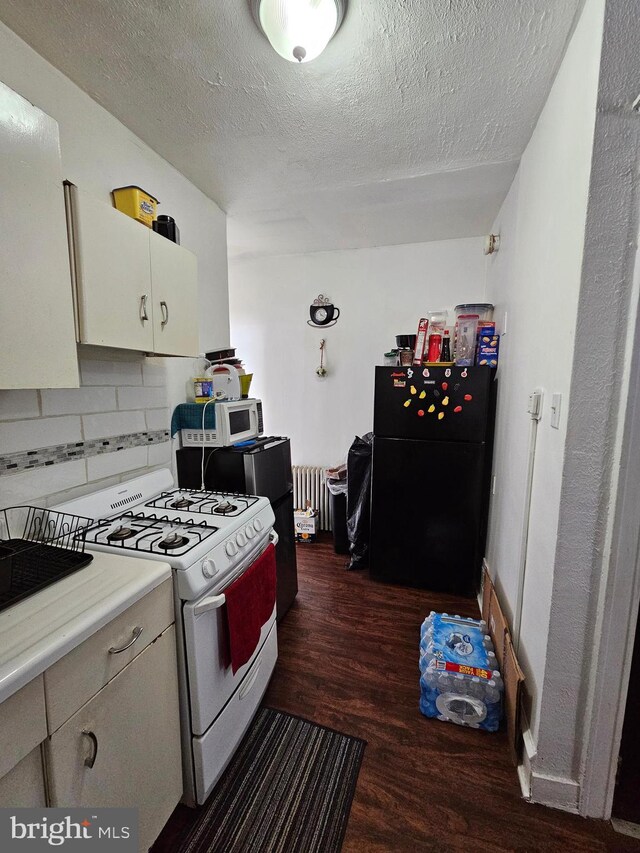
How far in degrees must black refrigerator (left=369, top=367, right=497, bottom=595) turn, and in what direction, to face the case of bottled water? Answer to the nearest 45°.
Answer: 0° — it already faces it

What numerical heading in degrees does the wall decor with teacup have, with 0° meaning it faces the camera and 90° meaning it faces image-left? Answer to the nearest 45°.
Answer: approximately 0°

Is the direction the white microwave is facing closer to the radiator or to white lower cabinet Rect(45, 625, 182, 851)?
the white lower cabinet

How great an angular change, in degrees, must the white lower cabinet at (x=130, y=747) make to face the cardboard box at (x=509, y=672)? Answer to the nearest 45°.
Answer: approximately 45° to its left

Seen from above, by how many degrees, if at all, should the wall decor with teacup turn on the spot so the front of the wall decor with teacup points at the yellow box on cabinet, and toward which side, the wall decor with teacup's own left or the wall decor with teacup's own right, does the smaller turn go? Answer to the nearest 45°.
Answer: approximately 45° to the wall decor with teacup's own right

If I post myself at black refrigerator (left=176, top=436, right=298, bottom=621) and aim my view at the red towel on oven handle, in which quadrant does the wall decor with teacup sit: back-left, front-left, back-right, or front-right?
back-left

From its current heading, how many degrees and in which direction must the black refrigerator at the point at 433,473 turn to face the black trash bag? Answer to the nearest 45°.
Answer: approximately 90° to its right
